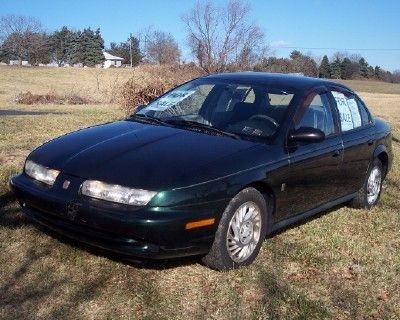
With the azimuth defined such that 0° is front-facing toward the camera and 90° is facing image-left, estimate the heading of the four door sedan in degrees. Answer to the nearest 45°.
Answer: approximately 45°
